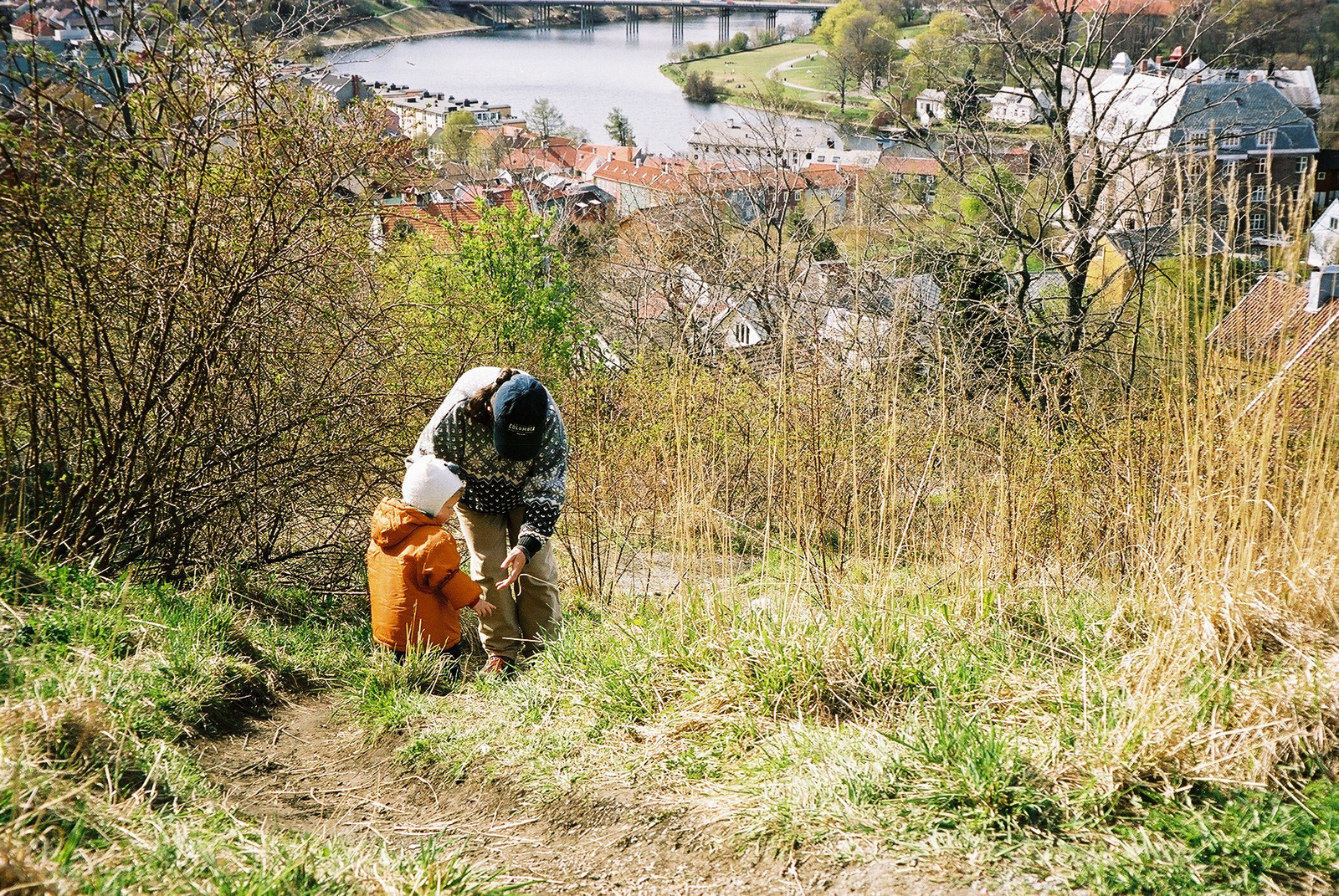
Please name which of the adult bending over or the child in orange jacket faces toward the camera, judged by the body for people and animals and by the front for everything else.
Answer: the adult bending over

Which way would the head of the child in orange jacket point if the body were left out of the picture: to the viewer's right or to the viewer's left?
to the viewer's right

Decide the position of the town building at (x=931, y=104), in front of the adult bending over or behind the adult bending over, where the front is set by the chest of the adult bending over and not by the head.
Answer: behind

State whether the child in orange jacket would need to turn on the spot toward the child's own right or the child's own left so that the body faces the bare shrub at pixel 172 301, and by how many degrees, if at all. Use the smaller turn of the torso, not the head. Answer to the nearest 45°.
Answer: approximately 90° to the child's own left

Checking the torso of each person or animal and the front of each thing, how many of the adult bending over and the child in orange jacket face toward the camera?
1

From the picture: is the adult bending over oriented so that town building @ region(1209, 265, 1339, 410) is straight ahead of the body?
no

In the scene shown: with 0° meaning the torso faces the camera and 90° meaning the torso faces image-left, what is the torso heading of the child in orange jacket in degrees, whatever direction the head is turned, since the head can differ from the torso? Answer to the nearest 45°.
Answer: approximately 225°

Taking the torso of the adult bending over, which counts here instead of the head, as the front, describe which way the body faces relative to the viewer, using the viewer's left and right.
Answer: facing the viewer

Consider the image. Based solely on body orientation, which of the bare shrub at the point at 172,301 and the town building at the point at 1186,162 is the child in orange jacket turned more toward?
the town building

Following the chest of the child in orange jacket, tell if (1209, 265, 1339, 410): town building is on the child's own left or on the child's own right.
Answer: on the child's own right
